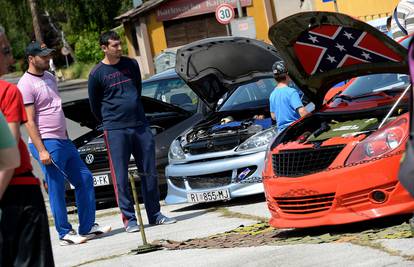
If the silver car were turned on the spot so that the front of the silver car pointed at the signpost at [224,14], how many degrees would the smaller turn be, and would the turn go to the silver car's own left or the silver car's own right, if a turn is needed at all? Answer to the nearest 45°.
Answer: approximately 135° to the silver car's own right

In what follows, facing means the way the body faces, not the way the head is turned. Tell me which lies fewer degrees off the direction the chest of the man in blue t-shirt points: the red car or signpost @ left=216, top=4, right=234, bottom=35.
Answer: the signpost

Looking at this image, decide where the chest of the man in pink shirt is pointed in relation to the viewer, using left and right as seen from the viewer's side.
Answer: facing the viewer and to the right of the viewer

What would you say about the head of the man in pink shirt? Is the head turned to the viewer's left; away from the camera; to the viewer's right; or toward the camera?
to the viewer's right

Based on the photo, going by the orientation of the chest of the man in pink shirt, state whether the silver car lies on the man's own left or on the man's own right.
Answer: on the man's own left

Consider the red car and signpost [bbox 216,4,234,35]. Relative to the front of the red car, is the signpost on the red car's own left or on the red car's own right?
on the red car's own right

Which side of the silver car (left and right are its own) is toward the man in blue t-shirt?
left

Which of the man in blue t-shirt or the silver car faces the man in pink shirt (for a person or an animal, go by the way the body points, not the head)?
the silver car

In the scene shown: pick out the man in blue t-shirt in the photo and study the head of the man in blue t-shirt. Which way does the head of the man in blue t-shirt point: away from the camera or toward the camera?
away from the camera

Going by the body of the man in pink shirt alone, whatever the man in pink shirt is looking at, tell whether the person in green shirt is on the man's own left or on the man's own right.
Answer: on the man's own right

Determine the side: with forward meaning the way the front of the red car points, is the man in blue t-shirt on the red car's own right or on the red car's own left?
on the red car's own right

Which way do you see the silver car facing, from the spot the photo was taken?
facing the viewer and to the left of the viewer
